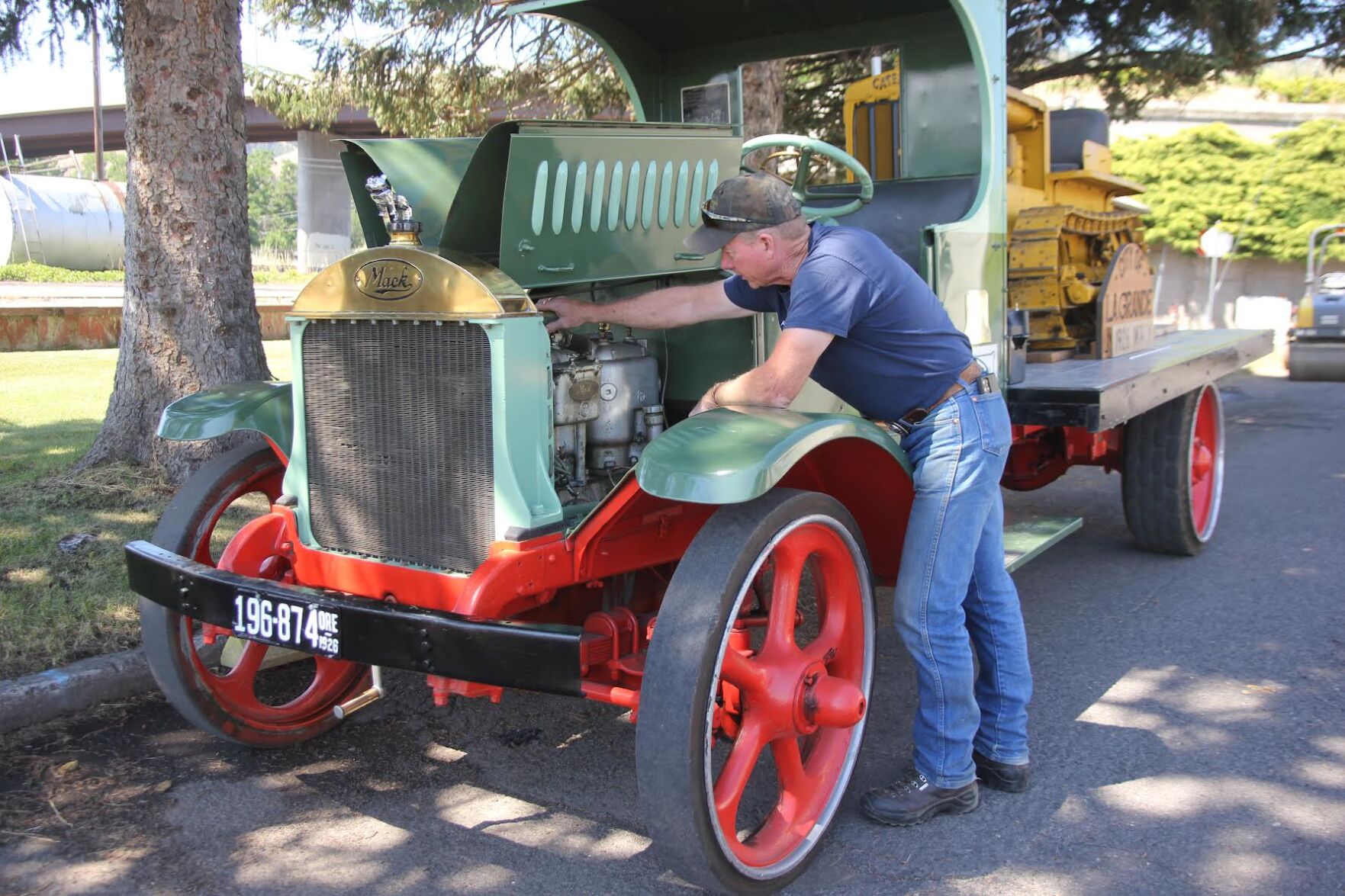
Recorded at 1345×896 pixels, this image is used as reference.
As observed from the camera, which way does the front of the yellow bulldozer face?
facing the viewer and to the left of the viewer

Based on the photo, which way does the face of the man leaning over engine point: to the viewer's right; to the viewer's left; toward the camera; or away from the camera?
to the viewer's left

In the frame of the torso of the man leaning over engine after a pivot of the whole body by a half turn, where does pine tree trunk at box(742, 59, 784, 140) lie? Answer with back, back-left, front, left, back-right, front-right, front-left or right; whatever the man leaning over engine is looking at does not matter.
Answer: left

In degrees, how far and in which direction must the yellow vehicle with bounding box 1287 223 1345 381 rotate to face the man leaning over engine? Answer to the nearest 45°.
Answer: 0° — it already faces them

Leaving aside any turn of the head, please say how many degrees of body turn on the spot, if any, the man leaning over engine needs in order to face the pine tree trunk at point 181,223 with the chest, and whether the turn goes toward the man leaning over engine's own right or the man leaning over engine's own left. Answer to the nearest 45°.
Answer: approximately 45° to the man leaning over engine's own right

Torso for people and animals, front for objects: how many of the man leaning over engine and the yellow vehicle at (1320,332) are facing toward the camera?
1

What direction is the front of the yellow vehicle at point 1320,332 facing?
toward the camera

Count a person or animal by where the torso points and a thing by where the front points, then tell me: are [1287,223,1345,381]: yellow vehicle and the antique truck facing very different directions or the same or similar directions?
same or similar directions

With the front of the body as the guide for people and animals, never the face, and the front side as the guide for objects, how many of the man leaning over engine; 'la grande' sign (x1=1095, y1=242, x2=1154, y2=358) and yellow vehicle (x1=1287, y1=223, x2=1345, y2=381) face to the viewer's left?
1

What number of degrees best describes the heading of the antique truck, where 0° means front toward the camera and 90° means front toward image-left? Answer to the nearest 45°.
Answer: approximately 45°

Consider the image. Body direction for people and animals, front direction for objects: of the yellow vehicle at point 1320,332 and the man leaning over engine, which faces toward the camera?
the yellow vehicle

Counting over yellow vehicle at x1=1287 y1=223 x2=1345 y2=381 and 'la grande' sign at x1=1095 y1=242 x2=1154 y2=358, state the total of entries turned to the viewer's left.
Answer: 0

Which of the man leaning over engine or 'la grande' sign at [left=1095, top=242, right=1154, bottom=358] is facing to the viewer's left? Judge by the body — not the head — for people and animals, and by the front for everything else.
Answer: the man leaning over engine

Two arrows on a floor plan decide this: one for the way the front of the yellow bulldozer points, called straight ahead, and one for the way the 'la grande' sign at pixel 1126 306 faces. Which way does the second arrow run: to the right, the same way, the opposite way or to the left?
to the left
